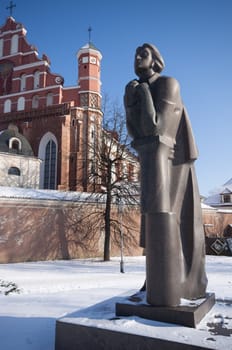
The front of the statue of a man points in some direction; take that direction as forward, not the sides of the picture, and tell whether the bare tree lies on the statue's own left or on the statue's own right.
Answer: on the statue's own right

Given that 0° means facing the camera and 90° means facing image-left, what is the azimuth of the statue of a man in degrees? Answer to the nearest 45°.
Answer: approximately 45°

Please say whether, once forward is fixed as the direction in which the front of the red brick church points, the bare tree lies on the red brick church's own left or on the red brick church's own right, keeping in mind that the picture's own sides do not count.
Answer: on the red brick church's own left

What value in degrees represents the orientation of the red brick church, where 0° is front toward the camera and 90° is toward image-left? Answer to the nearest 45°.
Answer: approximately 45°

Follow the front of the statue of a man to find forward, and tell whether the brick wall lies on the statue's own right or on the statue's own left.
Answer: on the statue's own right
